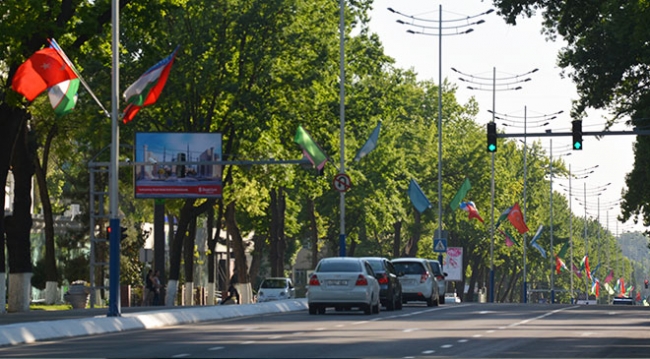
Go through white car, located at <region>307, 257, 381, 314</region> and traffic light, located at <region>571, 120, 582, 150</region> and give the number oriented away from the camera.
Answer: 1

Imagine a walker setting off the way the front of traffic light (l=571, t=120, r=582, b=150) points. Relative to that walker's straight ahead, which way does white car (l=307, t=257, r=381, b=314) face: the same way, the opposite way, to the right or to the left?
the opposite way

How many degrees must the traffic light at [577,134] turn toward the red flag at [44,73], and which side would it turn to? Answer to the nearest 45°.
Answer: approximately 45° to its right

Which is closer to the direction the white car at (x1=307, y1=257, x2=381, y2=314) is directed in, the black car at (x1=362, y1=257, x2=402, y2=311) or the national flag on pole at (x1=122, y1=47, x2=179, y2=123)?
the black car

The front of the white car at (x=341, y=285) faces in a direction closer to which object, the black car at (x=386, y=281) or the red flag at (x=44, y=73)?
the black car

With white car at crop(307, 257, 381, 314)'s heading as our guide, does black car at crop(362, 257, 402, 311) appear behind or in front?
in front

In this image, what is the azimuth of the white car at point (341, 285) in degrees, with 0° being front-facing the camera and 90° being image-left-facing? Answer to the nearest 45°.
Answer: approximately 180°

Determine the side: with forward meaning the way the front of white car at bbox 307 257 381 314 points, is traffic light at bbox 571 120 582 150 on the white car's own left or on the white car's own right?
on the white car's own right

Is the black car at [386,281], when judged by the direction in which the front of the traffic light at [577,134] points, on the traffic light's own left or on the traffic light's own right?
on the traffic light's own right

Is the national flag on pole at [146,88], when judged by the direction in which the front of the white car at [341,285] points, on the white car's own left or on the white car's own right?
on the white car's own left
